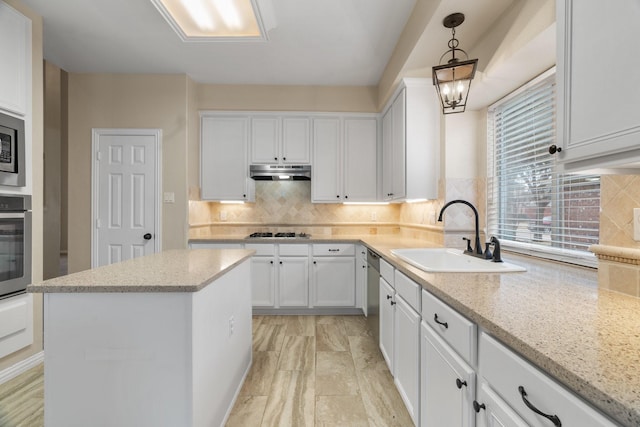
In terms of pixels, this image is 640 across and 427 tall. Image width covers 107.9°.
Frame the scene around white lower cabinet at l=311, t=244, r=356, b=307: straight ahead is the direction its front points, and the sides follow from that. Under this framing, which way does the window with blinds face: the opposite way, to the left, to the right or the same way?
to the right

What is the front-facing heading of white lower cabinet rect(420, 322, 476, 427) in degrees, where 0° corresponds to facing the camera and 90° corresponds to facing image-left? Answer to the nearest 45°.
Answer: approximately 45°

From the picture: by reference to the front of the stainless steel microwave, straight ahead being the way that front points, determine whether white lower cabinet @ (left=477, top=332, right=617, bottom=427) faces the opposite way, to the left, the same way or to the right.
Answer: the opposite way

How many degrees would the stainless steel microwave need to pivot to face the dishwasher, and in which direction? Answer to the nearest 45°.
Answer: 0° — it already faces it

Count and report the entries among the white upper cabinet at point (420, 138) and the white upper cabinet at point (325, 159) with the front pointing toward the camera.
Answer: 1

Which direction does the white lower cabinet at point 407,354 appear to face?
to the viewer's left

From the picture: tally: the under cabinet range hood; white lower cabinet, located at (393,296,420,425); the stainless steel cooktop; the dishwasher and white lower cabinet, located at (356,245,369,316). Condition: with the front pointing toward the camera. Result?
2

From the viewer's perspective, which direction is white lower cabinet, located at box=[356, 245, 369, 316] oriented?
to the viewer's left

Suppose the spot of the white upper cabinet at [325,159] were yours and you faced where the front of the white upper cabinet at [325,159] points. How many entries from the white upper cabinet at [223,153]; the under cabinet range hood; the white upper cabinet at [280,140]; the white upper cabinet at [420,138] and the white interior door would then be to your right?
4
